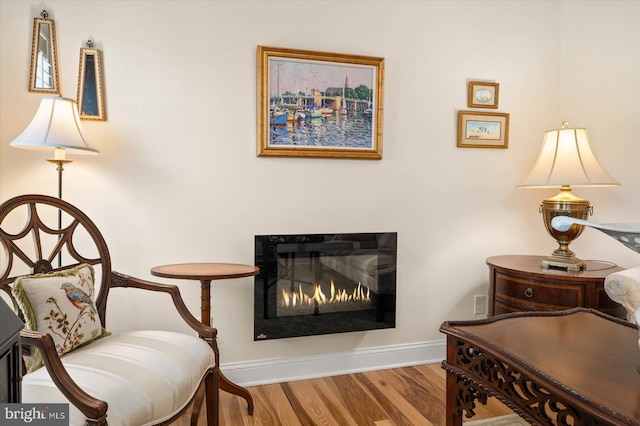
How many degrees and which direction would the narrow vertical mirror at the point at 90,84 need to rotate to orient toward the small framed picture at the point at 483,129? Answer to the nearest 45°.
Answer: approximately 90° to its left

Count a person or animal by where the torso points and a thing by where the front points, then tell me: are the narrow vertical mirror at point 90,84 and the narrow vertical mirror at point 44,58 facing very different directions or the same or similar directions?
same or similar directions

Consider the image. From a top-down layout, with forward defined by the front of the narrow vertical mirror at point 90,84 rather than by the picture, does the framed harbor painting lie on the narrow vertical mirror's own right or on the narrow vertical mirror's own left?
on the narrow vertical mirror's own left

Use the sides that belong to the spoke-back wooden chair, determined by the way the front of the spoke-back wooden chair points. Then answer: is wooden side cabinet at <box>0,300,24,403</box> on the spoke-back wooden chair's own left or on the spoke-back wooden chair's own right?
on the spoke-back wooden chair's own right

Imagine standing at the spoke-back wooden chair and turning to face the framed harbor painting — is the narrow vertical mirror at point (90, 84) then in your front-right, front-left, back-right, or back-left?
front-left

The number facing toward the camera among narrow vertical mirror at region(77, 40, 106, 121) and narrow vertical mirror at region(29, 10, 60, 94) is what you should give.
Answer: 2

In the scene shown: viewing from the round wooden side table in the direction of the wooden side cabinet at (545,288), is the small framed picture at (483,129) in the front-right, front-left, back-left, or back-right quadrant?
front-left

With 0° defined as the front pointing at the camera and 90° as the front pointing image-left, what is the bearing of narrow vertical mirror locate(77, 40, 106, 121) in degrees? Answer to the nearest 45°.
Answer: approximately 0°

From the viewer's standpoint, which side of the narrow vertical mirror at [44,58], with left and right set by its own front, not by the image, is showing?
front

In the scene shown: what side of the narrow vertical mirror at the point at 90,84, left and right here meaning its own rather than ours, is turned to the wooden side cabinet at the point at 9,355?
front
